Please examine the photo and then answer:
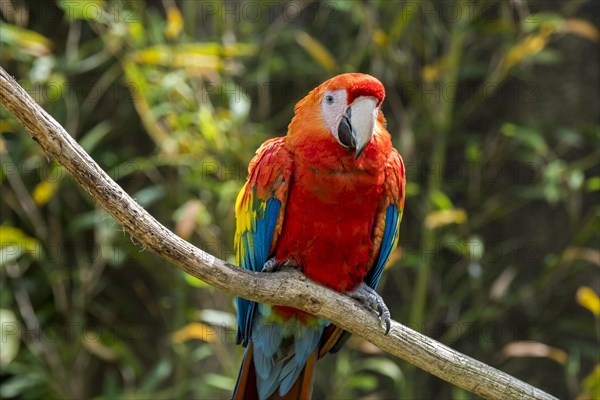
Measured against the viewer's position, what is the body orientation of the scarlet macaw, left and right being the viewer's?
facing the viewer and to the right of the viewer
